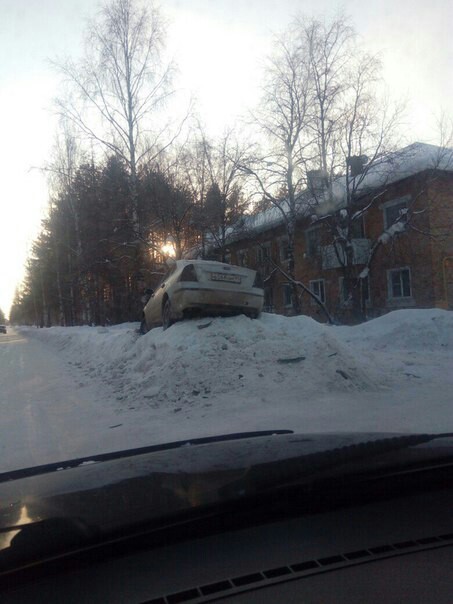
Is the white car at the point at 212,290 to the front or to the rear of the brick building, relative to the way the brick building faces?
to the front

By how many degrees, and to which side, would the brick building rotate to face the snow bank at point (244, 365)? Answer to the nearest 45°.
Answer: approximately 45° to its left

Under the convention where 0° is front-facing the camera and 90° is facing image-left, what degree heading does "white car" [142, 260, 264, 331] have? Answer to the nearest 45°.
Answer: approximately 135°

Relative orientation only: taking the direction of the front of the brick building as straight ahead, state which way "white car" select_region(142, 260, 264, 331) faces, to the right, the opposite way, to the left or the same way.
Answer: to the right

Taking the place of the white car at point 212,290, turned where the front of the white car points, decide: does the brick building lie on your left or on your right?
on your right

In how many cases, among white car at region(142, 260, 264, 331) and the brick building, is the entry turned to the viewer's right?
0
